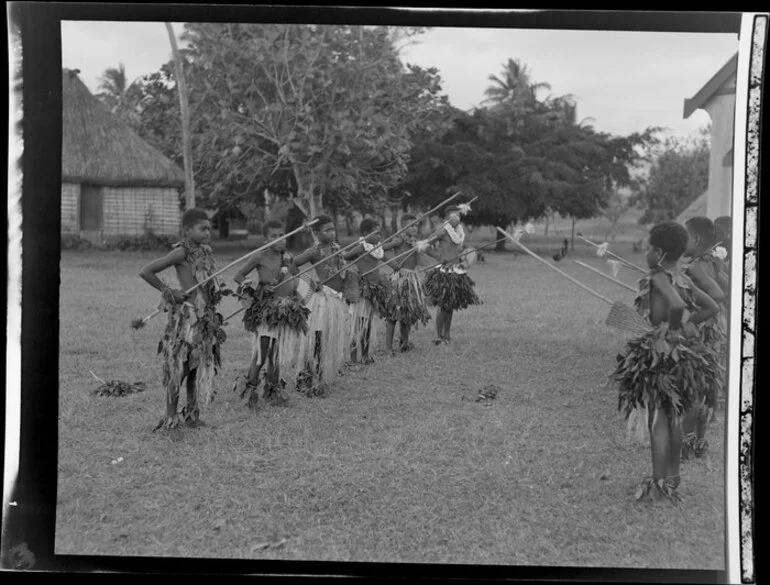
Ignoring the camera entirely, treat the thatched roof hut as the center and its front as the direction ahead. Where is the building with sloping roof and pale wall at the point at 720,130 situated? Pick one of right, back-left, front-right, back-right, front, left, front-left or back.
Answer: front-left

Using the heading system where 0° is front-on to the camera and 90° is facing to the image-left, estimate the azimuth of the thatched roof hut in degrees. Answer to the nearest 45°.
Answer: approximately 0°

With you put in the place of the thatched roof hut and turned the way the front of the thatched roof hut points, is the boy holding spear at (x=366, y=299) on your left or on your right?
on your left

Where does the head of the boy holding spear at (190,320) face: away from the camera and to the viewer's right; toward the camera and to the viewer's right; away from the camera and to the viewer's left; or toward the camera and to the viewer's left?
toward the camera and to the viewer's right

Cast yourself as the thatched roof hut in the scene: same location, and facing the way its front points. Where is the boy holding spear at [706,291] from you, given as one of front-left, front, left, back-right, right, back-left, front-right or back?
front-left
